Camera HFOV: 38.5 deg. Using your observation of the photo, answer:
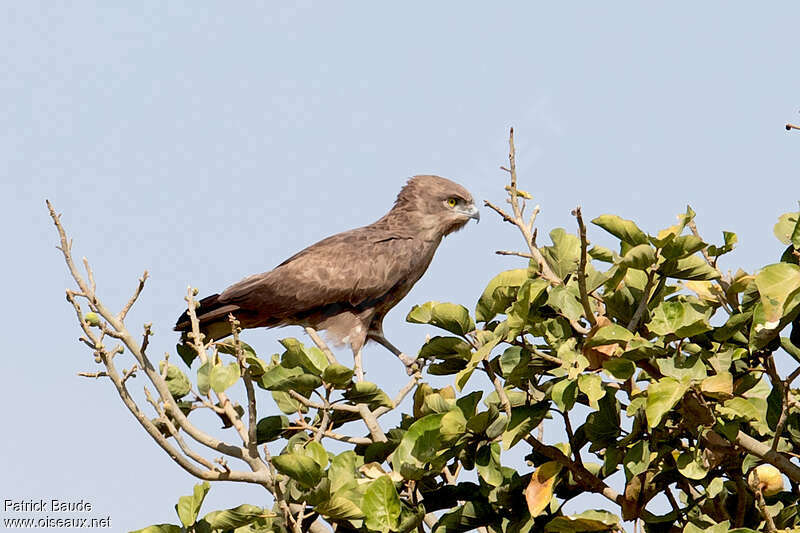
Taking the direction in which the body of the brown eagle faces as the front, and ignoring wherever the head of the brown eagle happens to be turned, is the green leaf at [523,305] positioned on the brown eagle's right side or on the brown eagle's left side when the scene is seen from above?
on the brown eagle's right side

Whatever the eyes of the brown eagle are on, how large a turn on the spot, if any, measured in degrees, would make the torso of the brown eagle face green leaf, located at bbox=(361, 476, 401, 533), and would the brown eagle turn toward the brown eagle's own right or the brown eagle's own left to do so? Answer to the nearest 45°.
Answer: approximately 90° to the brown eagle's own right

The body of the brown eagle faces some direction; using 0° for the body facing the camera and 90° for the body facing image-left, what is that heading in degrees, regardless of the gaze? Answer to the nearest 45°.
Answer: approximately 270°

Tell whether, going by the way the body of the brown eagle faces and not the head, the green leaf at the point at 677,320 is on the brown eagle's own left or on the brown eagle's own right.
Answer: on the brown eagle's own right
